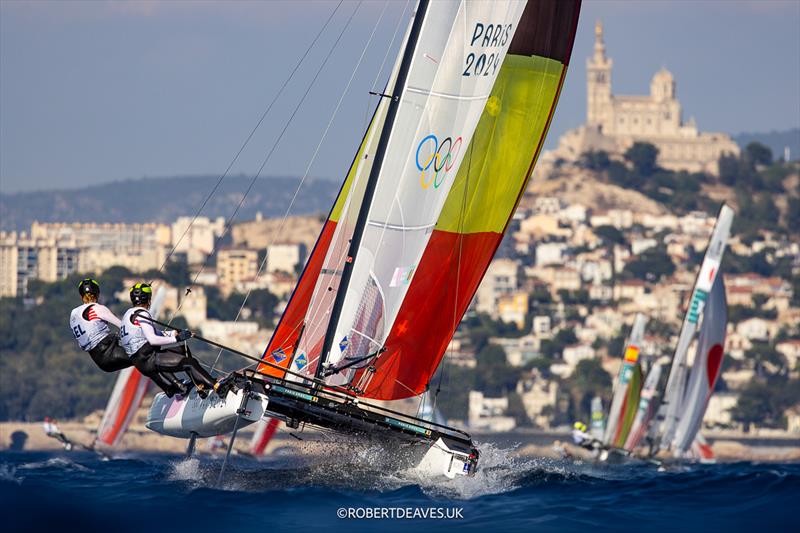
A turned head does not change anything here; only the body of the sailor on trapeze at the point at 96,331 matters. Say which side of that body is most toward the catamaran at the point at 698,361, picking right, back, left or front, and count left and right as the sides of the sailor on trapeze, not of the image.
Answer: front

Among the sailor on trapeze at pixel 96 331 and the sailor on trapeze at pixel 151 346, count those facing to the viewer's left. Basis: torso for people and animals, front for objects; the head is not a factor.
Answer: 0

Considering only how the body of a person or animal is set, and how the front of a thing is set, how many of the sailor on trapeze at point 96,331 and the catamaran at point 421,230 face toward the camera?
0

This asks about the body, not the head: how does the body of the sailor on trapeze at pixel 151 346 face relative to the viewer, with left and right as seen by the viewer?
facing away from the viewer and to the right of the viewer
